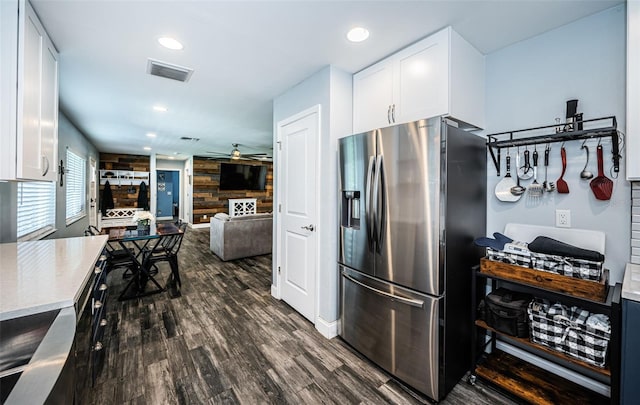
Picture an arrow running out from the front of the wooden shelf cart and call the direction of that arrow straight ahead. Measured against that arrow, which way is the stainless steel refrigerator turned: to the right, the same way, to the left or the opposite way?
the same way

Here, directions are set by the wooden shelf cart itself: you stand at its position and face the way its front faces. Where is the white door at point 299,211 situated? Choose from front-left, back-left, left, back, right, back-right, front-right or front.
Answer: front-right

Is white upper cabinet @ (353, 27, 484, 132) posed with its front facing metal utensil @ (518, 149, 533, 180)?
no

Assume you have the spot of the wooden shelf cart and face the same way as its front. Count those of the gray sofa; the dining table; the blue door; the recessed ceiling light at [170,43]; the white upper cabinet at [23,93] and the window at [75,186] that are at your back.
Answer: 0

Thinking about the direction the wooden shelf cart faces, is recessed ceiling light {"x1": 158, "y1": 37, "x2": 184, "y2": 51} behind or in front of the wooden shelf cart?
in front

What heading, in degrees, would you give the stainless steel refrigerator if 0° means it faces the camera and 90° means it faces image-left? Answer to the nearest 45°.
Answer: approximately 45°

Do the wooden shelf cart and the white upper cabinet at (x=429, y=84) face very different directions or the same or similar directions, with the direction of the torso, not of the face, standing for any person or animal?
same or similar directions

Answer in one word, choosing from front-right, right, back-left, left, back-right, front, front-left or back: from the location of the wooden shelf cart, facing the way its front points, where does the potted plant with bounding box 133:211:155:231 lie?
front-right

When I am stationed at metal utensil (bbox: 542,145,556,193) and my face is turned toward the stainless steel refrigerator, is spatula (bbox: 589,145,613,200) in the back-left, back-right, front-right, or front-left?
back-left

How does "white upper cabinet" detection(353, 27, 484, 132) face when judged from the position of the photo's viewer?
facing the viewer and to the left of the viewer

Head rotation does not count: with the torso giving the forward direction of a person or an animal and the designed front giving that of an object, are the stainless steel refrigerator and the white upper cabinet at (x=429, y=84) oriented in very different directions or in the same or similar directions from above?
same or similar directions

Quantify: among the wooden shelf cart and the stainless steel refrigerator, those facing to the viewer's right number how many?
0

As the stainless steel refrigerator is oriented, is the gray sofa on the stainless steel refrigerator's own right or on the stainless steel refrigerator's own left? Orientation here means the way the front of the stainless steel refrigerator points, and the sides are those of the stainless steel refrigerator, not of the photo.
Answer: on the stainless steel refrigerator's own right

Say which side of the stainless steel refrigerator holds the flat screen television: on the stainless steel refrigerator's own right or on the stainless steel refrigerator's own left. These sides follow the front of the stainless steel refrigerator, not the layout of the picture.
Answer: on the stainless steel refrigerator's own right

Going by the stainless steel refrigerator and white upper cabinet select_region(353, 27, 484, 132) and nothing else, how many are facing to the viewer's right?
0

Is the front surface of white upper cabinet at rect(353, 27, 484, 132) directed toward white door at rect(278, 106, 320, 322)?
no
